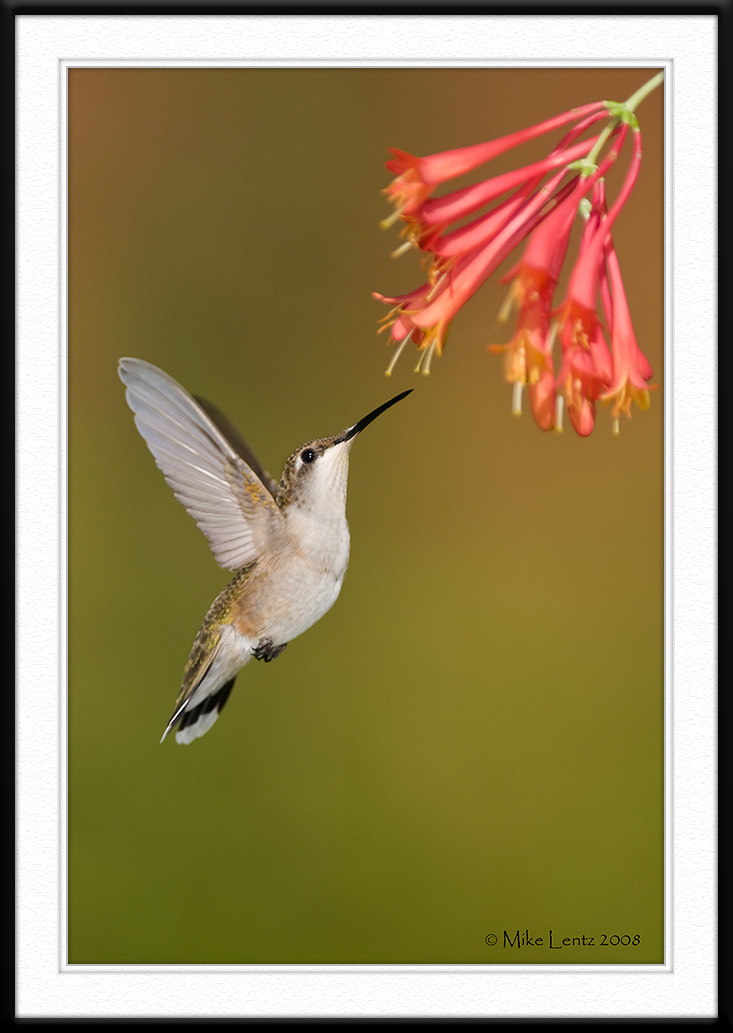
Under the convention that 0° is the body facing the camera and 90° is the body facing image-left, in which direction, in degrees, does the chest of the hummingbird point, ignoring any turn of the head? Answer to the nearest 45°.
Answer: approximately 270°
